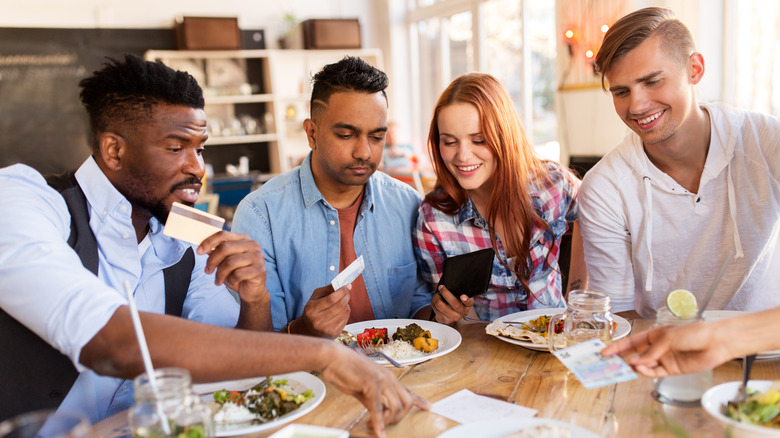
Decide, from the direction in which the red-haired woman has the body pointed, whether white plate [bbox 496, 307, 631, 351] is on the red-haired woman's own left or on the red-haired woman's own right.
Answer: on the red-haired woman's own left

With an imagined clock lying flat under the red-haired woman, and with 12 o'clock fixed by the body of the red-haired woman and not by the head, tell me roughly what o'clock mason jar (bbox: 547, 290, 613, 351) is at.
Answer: The mason jar is roughly at 10 o'clock from the red-haired woman.

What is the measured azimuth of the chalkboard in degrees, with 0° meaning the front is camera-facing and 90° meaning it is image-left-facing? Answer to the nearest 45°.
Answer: approximately 0°

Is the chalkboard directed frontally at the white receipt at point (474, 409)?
yes

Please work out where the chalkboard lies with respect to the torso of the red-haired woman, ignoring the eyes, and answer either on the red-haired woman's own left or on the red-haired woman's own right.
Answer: on the red-haired woman's own right
